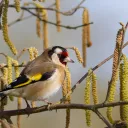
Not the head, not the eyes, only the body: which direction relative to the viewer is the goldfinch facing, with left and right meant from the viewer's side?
facing to the right of the viewer
